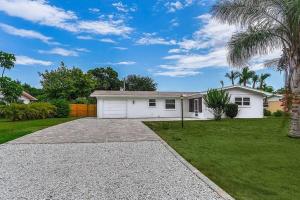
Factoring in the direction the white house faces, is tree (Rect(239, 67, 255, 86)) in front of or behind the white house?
behind

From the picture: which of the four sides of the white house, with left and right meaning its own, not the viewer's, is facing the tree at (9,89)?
right

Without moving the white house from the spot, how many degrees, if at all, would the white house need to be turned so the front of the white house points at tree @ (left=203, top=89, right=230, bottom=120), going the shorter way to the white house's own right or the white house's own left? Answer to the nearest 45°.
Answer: approximately 45° to the white house's own left

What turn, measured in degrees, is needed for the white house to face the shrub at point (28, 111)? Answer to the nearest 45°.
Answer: approximately 45° to its right

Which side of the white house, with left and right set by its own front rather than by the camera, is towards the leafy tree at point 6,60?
right

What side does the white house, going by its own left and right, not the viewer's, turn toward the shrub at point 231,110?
left

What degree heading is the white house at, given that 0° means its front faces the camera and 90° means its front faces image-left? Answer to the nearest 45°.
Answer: approximately 0°

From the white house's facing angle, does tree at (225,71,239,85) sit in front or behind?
behind
